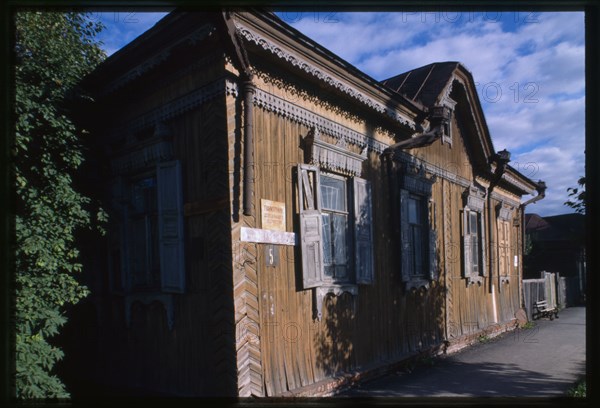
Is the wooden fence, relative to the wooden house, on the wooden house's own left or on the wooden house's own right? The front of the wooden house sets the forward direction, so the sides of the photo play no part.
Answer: on the wooden house's own left

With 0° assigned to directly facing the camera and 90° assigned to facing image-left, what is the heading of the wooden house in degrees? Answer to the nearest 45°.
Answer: approximately 315°
